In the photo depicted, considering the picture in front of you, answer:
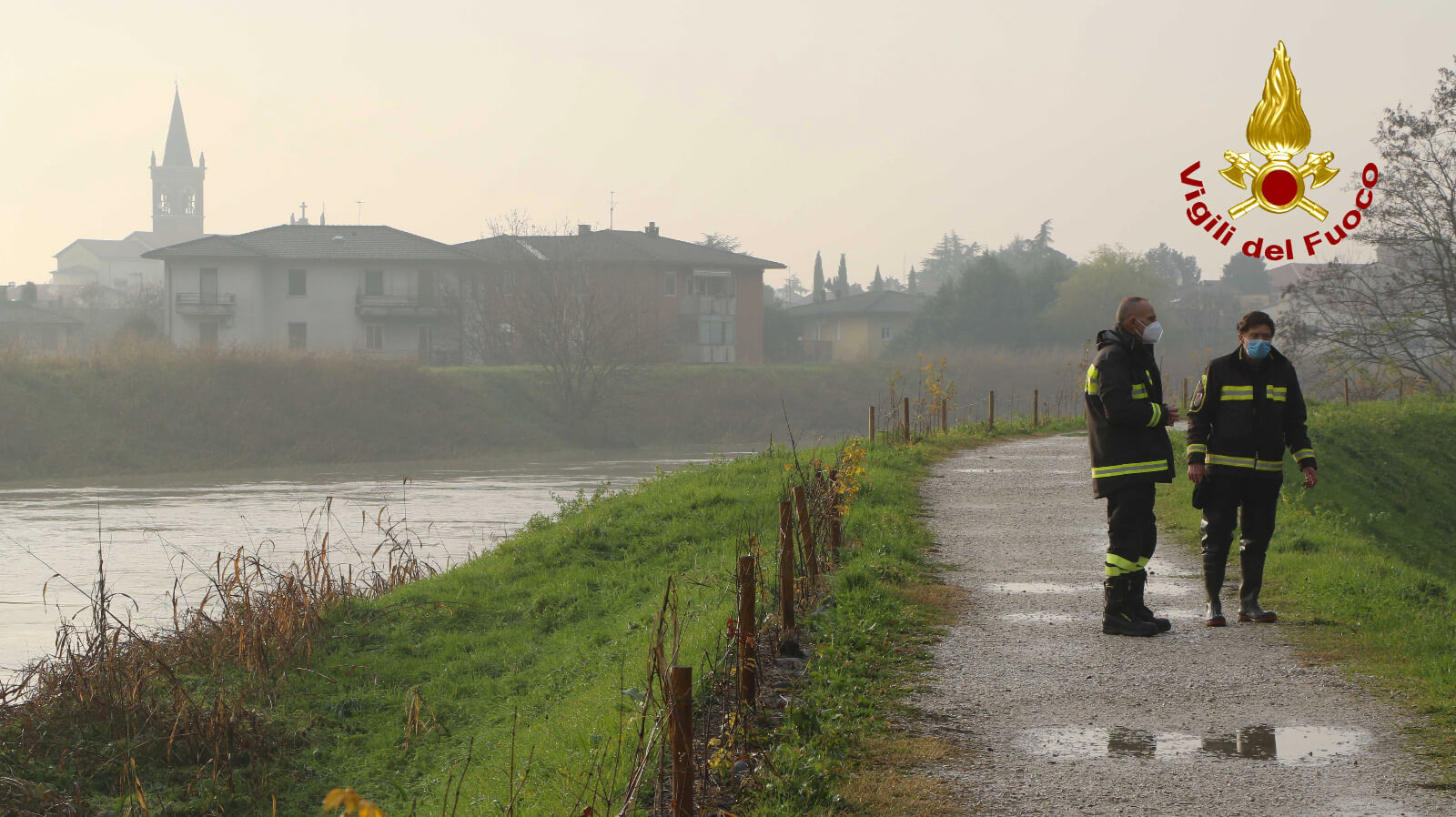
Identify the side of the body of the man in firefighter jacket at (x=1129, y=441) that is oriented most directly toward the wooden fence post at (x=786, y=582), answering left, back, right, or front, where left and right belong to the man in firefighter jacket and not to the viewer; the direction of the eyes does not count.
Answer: back

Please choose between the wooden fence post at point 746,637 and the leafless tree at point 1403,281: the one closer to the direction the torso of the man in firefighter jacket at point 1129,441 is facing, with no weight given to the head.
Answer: the leafless tree

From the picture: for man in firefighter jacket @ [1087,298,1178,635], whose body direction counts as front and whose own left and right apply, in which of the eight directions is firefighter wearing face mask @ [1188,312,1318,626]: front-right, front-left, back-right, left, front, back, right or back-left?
front-left

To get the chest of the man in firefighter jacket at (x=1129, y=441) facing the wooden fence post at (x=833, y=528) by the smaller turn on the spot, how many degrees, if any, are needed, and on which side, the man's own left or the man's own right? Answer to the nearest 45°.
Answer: approximately 135° to the man's own left

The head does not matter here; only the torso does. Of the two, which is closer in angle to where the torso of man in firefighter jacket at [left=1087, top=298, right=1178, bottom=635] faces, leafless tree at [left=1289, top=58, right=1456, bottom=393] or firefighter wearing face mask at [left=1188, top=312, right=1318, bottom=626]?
the firefighter wearing face mask

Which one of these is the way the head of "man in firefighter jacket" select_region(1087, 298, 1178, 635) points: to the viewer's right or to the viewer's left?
to the viewer's right

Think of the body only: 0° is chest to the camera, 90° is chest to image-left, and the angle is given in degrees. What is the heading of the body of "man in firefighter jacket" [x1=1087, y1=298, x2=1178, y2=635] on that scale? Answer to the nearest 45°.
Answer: approximately 270°

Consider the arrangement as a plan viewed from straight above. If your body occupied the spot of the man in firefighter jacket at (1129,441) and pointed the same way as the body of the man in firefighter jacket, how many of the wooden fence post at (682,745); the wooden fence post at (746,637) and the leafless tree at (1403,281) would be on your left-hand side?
1

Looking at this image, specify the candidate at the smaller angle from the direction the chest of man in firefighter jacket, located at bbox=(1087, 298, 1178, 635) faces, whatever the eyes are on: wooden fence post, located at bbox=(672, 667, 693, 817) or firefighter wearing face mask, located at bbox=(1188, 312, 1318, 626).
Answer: the firefighter wearing face mask

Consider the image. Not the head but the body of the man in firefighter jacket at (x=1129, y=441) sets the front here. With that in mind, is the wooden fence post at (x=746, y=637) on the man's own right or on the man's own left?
on the man's own right

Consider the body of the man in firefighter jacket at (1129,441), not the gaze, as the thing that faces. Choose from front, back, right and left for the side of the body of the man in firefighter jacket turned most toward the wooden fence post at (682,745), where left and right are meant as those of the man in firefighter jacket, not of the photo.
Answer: right

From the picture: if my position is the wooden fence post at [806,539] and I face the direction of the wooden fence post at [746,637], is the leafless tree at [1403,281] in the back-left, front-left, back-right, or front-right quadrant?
back-left

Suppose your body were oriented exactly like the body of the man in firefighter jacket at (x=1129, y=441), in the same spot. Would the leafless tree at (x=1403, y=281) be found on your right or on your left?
on your left
